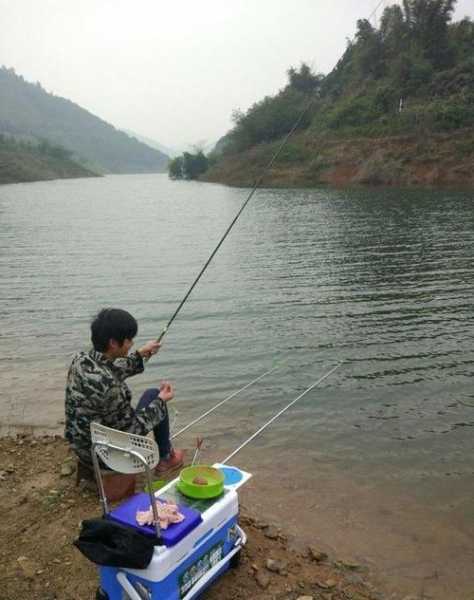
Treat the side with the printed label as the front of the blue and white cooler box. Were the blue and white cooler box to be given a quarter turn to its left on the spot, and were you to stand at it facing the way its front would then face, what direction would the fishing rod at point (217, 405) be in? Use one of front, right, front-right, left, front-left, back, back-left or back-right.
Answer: front-left

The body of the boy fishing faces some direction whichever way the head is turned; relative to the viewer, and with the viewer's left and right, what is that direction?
facing away from the viewer and to the right of the viewer

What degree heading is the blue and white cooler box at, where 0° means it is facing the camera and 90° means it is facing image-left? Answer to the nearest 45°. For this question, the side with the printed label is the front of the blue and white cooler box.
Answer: approximately 315°

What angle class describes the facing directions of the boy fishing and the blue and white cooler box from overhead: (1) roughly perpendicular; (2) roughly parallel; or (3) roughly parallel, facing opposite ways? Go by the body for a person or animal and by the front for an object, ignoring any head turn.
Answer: roughly perpendicular

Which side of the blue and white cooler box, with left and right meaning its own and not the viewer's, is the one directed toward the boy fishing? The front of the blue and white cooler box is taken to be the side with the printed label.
back
